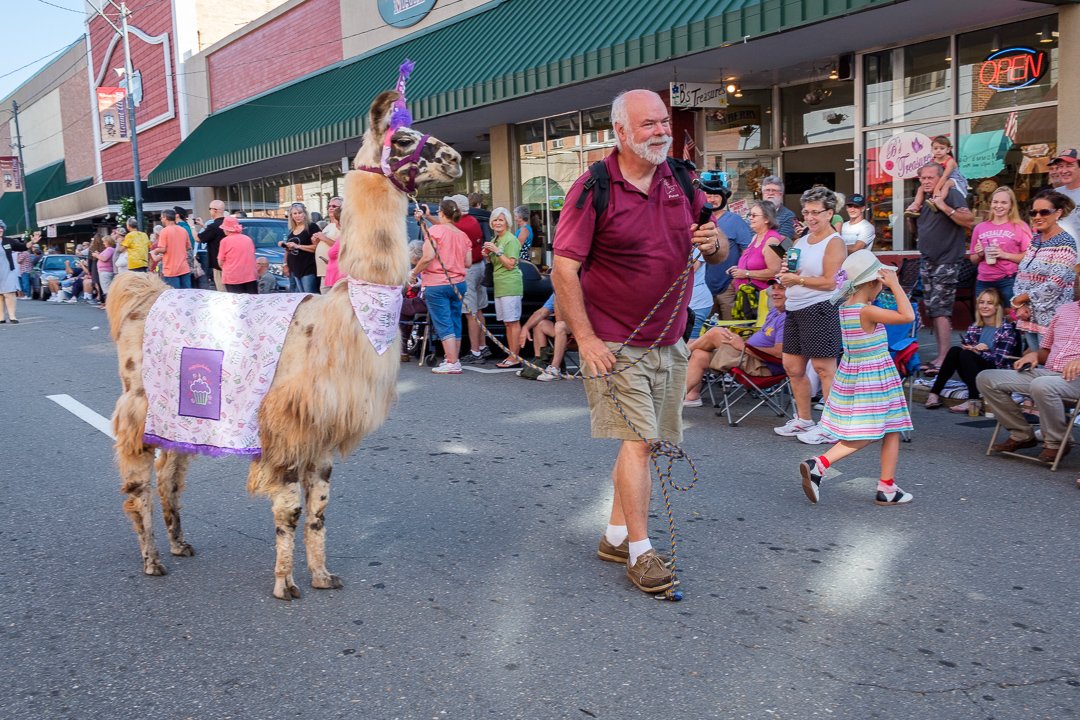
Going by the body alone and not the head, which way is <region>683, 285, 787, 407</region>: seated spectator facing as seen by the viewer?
to the viewer's left

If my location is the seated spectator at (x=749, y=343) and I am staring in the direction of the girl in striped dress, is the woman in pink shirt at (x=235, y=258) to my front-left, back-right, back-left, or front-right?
back-right

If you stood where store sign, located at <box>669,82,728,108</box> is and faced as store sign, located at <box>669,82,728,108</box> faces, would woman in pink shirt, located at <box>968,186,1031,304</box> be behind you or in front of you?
in front

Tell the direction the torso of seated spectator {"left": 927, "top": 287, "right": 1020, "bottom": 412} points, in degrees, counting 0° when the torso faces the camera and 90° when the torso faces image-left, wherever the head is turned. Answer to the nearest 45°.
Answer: approximately 45°

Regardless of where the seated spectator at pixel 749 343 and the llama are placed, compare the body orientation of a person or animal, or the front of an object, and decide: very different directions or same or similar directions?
very different directions

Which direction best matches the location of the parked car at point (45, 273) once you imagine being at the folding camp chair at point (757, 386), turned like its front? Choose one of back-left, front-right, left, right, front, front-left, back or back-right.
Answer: right

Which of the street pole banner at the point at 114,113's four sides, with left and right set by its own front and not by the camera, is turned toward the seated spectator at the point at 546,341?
front

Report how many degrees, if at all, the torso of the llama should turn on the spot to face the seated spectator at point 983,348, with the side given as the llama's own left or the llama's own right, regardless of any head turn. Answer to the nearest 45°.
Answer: approximately 90° to the llama's own left

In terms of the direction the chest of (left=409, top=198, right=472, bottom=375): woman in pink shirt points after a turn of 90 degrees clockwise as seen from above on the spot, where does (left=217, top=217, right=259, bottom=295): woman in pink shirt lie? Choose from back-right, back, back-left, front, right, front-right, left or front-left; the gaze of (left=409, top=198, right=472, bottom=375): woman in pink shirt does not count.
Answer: left

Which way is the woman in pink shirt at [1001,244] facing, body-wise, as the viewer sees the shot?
toward the camera

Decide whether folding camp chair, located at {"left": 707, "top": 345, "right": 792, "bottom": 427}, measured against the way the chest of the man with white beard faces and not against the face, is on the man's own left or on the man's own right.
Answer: on the man's own left

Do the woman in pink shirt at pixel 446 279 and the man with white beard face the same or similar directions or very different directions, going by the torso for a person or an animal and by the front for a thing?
very different directions

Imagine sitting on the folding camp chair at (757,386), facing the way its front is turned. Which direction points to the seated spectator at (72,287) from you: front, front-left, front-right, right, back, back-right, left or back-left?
right

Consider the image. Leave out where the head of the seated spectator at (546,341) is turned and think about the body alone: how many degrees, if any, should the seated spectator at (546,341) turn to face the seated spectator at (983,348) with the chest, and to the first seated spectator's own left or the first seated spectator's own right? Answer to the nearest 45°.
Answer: approximately 90° to the first seated spectator's own left

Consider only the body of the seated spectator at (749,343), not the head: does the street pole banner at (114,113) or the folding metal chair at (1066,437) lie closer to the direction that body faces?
the street pole banner

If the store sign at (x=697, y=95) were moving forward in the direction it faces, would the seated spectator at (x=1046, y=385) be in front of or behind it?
in front

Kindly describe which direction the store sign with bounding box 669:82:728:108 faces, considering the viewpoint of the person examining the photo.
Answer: facing the viewer
